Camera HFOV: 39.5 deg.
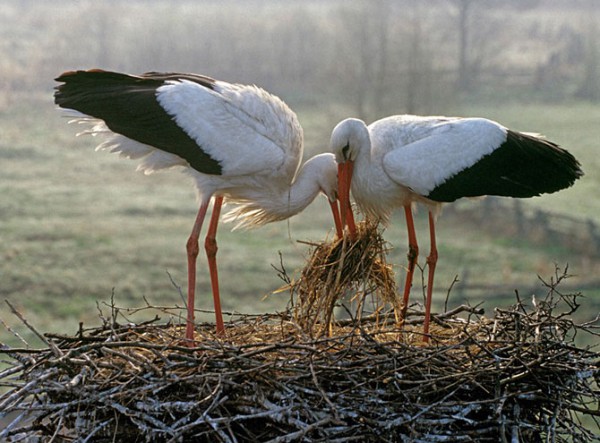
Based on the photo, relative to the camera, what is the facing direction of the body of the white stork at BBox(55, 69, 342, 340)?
to the viewer's right

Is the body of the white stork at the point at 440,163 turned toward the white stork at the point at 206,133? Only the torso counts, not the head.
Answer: yes

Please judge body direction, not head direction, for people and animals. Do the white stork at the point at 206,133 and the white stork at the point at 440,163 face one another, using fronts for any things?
yes

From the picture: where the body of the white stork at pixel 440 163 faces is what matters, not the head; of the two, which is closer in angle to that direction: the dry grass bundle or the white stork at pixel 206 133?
the white stork

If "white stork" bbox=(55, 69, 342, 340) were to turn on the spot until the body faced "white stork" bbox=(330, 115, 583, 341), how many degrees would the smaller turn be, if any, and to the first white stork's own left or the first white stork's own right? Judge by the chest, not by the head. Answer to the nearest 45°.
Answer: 0° — it already faces it

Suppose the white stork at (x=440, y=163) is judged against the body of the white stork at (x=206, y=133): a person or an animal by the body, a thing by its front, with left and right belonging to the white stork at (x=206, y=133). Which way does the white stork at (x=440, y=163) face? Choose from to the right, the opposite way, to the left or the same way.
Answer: the opposite way

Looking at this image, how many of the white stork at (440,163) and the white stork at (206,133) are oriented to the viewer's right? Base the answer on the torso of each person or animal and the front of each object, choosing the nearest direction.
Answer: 1

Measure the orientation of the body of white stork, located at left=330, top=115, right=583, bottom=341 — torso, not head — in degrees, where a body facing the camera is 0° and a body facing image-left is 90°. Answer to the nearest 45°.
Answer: approximately 90°
